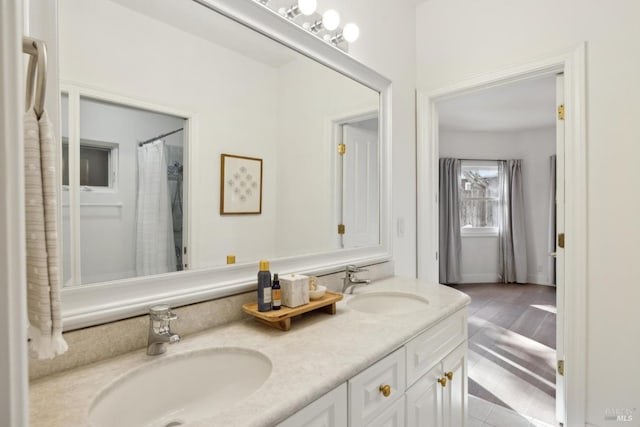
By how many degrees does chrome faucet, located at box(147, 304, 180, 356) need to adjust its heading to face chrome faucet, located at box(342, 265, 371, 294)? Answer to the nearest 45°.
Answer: approximately 90° to its left

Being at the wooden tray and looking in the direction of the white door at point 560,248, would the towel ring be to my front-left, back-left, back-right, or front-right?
back-right

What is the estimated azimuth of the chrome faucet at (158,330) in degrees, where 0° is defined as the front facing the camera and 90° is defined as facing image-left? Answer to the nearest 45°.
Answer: approximately 315°

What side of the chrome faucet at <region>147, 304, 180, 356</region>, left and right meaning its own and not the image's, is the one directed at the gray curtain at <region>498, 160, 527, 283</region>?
left

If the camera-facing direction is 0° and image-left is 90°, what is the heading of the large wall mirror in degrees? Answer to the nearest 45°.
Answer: approximately 315°

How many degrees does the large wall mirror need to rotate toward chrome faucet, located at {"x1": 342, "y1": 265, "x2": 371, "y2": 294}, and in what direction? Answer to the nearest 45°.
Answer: approximately 90° to its left
